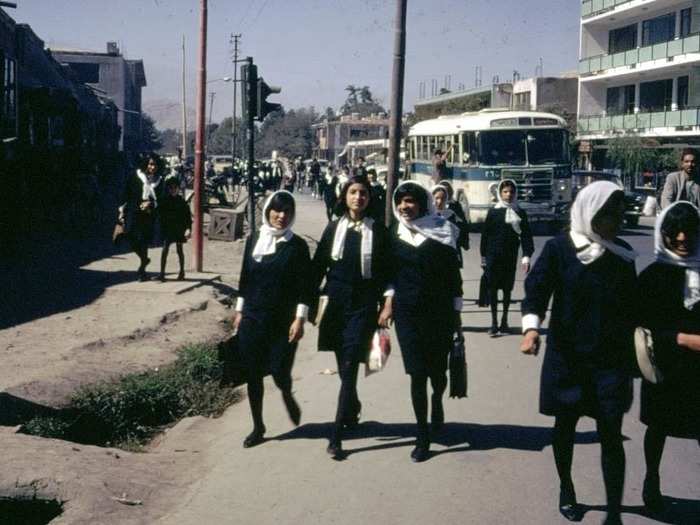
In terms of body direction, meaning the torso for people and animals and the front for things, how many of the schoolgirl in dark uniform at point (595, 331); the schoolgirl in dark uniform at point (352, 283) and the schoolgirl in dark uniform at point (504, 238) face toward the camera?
3

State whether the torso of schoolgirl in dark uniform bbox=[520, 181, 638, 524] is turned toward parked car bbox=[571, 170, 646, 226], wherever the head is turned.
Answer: no

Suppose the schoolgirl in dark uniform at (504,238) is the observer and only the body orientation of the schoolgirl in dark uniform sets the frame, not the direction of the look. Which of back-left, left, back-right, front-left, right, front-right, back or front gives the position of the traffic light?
back-right

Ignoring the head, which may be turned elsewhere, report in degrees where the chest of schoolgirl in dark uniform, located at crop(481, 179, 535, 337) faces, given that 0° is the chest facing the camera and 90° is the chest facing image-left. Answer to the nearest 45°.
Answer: approximately 0°

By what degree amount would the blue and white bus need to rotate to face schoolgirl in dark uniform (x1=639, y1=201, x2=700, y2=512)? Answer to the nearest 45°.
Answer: approximately 45° to its right

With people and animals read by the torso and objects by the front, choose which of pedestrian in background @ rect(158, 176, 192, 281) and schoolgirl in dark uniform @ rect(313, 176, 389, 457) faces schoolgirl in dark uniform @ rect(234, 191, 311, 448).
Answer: the pedestrian in background

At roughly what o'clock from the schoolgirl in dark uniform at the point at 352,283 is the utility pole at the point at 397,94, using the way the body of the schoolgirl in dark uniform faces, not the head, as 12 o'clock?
The utility pole is roughly at 6 o'clock from the schoolgirl in dark uniform.

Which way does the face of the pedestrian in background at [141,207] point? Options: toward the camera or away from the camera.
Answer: toward the camera

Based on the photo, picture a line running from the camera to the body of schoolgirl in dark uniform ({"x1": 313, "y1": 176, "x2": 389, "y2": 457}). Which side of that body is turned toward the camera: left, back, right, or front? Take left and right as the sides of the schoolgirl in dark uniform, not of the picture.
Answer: front

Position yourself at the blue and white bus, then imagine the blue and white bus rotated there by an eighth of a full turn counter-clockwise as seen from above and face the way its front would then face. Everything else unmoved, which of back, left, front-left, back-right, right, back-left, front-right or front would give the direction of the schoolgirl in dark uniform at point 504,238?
right

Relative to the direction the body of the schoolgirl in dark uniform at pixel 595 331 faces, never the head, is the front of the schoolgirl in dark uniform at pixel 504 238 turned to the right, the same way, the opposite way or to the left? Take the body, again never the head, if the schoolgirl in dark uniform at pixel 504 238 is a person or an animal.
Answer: the same way

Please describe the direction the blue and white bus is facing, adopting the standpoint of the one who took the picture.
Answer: facing the viewer and to the right of the viewer

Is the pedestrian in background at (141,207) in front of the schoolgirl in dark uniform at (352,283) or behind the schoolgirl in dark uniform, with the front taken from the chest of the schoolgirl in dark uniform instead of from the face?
behind

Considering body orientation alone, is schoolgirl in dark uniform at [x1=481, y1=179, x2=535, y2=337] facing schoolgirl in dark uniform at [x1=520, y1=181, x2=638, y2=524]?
yes

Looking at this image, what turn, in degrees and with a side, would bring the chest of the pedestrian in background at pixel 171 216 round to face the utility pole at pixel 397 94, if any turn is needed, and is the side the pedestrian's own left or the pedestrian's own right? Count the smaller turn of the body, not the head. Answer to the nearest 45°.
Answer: approximately 90° to the pedestrian's own left

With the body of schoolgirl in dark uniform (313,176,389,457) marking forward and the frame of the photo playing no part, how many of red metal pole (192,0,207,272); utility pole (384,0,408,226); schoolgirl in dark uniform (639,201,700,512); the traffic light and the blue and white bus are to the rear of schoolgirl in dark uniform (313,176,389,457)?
4

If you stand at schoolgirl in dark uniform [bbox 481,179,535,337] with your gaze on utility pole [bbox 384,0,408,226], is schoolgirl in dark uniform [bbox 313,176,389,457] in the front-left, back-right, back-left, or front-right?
back-left

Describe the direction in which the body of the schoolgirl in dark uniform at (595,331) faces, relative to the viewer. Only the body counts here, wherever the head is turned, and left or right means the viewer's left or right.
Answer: facing the viewer
